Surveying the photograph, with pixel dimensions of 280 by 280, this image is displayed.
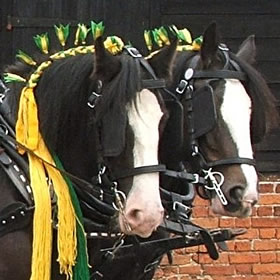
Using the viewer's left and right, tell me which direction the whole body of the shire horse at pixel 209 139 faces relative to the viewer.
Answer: facing the viewer and to the right of the viewer

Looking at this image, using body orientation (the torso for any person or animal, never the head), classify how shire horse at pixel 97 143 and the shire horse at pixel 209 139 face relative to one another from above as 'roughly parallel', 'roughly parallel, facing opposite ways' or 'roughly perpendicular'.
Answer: roughly parallel

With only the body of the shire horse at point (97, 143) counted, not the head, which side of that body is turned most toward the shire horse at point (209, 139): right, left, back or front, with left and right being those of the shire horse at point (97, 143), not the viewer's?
left

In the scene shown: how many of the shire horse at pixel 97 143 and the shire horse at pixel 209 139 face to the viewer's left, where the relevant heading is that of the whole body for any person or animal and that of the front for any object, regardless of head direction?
0

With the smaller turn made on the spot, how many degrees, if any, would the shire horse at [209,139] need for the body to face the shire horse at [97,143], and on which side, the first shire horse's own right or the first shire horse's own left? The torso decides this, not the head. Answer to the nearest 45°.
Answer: approximately 90° to the first shire horse's own right
